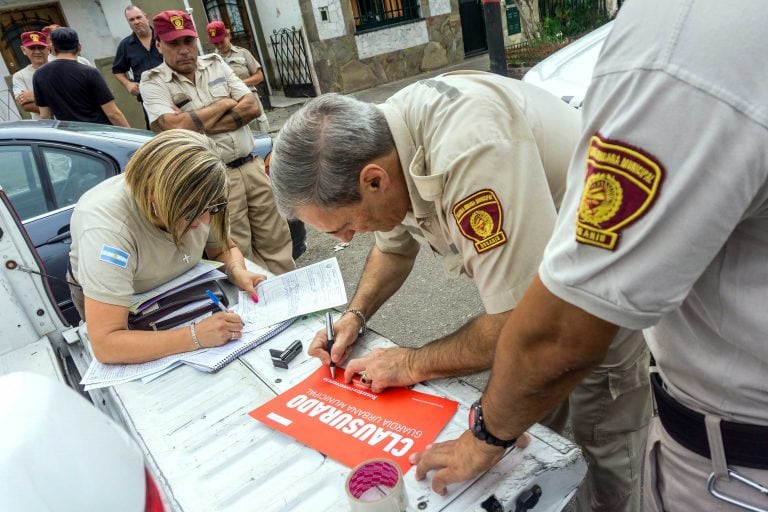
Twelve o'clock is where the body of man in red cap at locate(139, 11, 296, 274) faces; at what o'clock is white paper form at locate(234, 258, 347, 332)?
The white paper form is roughly at 12 o'clock from the man in red cap.

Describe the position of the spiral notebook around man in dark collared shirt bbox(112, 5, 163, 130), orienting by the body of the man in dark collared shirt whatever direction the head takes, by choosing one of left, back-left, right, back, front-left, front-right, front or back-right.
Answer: front

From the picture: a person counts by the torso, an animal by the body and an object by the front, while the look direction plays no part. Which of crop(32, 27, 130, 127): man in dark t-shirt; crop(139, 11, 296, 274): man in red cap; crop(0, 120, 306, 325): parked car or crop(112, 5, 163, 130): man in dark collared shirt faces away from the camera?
crop(32, 27, 130, 127): man in dark t-shirt

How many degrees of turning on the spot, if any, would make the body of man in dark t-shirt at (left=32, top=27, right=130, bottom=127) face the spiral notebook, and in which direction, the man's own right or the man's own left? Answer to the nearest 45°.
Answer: approximately 180°

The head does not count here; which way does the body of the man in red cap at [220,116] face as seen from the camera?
toward the camera

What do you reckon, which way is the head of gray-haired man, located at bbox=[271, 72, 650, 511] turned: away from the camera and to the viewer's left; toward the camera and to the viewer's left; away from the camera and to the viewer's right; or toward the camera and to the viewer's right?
toward the camera and to the viewer's left

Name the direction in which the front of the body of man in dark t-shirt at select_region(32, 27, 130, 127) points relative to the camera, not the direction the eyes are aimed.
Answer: away from the camera

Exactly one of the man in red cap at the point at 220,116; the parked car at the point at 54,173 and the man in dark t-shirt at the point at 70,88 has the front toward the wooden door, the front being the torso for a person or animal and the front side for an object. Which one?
the man in dark t-shirt

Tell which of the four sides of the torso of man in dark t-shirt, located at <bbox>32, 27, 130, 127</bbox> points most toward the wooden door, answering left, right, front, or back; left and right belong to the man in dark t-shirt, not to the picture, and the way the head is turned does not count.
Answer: front

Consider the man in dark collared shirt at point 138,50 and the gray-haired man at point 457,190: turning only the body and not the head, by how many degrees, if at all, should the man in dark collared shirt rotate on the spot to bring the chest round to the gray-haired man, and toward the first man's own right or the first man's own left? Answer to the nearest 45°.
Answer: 0° — they already face them

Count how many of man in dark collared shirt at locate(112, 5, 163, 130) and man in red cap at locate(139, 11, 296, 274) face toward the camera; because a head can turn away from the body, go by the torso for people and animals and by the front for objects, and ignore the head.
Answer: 2

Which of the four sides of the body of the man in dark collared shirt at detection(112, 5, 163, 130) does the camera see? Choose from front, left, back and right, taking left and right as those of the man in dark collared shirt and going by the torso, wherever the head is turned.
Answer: front

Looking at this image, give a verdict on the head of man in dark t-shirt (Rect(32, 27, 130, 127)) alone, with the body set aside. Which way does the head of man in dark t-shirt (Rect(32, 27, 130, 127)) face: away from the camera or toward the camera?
away from the camera
